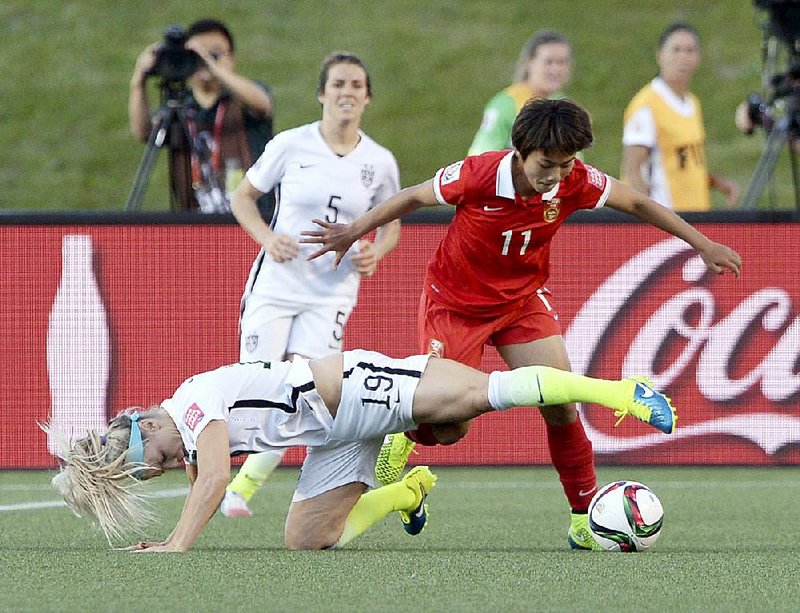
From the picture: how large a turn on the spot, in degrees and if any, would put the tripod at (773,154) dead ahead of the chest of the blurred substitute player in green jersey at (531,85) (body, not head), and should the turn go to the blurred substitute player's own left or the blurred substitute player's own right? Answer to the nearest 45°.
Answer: approximately 90° to the blurred substitute player's own left

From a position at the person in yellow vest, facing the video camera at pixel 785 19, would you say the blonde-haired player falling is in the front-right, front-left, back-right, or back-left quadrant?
back-right

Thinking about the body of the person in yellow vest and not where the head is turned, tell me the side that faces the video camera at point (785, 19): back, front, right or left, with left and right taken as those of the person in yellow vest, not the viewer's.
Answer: left

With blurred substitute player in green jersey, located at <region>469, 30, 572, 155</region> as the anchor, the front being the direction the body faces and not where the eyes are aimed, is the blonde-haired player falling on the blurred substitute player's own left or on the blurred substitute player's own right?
on the blurred substitute player's own right

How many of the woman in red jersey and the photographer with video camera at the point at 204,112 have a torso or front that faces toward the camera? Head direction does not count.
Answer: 2

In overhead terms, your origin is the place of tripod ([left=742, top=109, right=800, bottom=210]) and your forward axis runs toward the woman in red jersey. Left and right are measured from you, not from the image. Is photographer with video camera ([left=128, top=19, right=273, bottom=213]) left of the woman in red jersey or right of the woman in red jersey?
right

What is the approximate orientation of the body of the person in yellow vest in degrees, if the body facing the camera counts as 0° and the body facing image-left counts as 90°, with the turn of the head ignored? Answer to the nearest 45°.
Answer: approximately 315°
